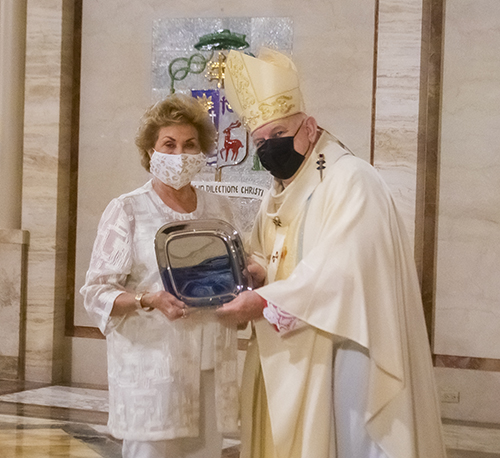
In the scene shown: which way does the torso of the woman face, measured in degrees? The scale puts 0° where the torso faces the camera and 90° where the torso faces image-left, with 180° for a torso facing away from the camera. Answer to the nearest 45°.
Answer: approximately 315°
